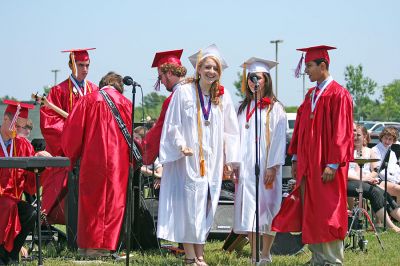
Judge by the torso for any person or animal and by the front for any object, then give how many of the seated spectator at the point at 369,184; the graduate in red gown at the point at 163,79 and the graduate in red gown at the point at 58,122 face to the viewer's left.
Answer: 1

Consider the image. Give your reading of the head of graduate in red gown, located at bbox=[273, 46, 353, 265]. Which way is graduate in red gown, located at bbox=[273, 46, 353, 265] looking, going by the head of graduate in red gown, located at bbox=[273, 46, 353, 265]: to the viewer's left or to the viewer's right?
to the viewer's left

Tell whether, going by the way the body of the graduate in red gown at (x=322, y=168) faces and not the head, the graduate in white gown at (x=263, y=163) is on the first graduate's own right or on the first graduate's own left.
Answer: on the first graduate's own right

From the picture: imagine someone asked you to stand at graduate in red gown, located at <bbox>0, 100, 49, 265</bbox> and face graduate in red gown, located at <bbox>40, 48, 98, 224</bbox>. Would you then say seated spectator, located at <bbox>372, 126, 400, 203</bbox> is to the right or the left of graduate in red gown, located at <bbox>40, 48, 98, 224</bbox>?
right

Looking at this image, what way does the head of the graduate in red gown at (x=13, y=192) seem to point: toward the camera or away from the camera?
toward the camera

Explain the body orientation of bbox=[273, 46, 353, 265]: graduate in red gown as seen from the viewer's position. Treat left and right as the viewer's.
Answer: facing the viewer and to the left of the viewer

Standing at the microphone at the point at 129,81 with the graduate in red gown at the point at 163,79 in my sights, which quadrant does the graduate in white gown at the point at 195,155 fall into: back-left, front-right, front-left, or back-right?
front-right

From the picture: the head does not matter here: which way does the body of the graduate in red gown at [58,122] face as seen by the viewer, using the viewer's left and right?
facing the viewer and to the right of the viewer

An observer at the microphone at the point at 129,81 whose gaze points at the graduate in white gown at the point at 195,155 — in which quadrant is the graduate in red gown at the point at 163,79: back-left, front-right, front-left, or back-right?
front-left
